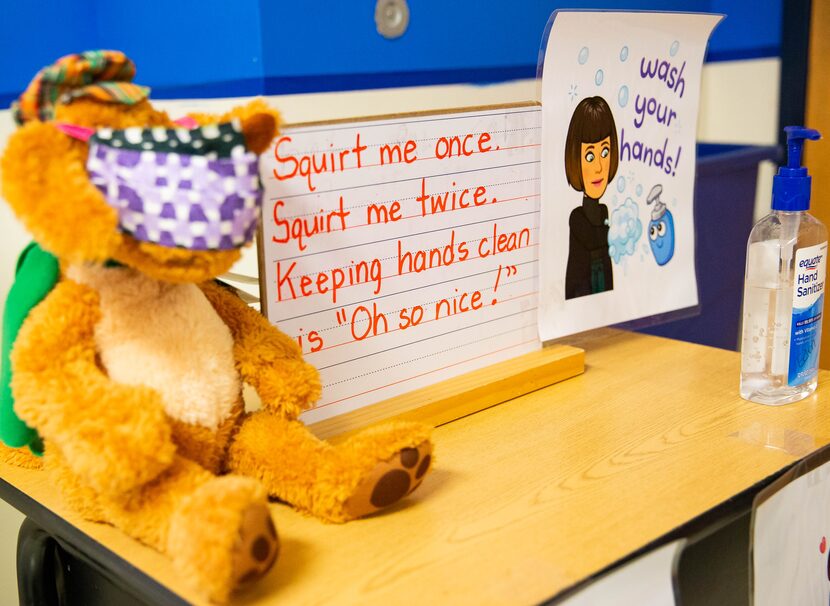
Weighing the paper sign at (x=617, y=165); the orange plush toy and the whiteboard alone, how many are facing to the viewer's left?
0

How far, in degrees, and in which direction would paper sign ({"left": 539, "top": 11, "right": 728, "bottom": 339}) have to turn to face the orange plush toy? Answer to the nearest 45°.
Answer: approximately 90° to its right

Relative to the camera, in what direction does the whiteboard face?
facing the viewer and to the right of the viewer

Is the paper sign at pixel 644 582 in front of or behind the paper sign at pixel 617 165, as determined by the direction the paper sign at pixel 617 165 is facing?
in front

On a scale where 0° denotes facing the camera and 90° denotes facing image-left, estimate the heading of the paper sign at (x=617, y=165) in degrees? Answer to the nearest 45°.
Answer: approximately 315°

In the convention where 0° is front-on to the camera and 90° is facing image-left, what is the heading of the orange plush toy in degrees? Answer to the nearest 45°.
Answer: approximately 315°
